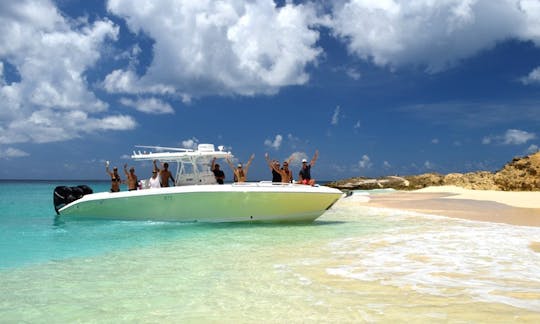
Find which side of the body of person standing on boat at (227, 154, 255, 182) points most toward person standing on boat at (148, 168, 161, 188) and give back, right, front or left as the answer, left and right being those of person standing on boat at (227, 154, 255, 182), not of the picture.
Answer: right

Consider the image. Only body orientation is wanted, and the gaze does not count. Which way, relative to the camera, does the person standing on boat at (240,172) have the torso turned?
toward the camera

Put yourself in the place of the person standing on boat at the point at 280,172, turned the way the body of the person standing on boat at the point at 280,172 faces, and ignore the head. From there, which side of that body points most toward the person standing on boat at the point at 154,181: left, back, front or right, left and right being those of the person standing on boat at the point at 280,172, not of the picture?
right

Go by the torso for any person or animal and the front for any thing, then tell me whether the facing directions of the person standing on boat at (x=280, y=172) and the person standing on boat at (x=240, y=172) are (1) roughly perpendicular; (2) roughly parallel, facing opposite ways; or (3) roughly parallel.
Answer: roughly parallel

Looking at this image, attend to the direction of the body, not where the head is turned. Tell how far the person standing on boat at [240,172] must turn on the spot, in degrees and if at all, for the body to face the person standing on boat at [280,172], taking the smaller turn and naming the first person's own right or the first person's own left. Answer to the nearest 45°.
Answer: approximately 90° to the first person's own left

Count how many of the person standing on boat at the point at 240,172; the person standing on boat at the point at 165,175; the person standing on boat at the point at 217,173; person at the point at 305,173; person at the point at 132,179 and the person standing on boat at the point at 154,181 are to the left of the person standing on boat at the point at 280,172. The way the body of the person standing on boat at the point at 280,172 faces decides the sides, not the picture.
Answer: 1

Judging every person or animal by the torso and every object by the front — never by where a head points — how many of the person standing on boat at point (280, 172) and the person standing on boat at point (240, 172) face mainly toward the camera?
2

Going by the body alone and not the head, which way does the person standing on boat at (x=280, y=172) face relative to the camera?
toward the camera

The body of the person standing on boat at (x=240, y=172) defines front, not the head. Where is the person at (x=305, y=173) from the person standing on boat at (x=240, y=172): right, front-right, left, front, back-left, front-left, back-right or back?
left

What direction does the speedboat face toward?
to the viewer's right

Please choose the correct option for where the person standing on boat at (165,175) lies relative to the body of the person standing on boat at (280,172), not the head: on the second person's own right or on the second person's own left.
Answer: on the second person's own right

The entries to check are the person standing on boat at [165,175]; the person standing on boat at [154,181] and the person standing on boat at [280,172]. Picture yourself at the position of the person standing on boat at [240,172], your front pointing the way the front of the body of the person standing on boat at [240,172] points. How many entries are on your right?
2

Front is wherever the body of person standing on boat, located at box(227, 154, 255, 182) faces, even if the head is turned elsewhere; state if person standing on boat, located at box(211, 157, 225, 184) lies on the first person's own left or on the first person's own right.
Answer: on the first person's own right
